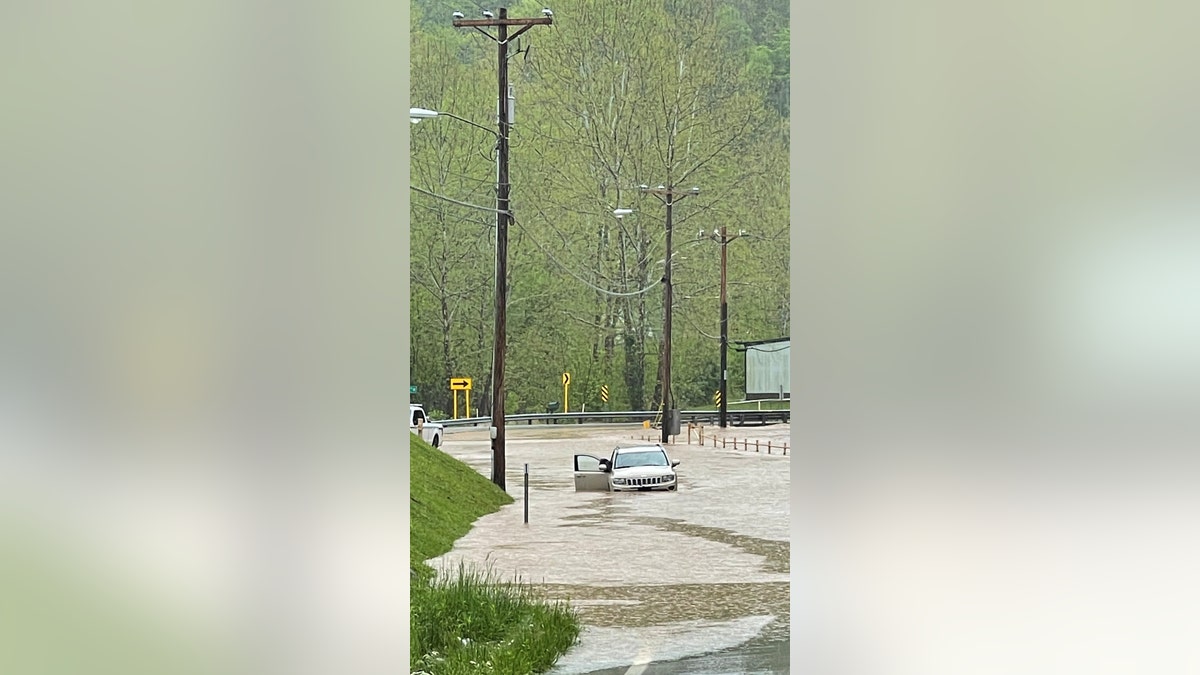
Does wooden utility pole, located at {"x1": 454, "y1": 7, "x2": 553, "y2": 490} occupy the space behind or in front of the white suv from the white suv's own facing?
in front

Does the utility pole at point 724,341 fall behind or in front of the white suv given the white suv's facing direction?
behind

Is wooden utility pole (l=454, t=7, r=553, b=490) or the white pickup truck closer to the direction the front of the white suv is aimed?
the wooden utility pole

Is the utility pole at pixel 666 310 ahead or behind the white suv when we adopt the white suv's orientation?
behind

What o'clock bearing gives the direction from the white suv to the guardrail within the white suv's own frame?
The guardrail is roughly at 6 o'clock from the white suv.

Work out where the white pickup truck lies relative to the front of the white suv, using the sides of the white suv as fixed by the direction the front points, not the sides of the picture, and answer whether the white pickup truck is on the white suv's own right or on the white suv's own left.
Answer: on the white suv's own right

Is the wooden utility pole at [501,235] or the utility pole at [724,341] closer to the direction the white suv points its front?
the wooden utility pole

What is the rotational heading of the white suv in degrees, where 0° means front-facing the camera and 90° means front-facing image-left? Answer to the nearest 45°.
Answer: approximately 0°
